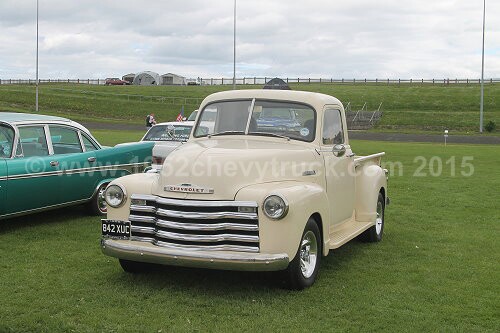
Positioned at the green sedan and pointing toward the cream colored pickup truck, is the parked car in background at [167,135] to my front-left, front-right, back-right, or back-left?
back-left

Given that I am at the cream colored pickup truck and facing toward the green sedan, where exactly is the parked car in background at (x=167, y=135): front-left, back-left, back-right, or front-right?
front-right

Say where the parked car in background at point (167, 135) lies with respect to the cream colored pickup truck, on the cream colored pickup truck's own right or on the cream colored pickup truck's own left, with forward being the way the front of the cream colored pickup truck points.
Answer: on the cream colored pickup truck's own right

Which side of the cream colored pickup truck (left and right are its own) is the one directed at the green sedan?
right

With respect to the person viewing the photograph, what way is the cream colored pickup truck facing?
facing the viewer and to the left of the viewer

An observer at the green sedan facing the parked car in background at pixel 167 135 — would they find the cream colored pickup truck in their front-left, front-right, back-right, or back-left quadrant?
back-right
